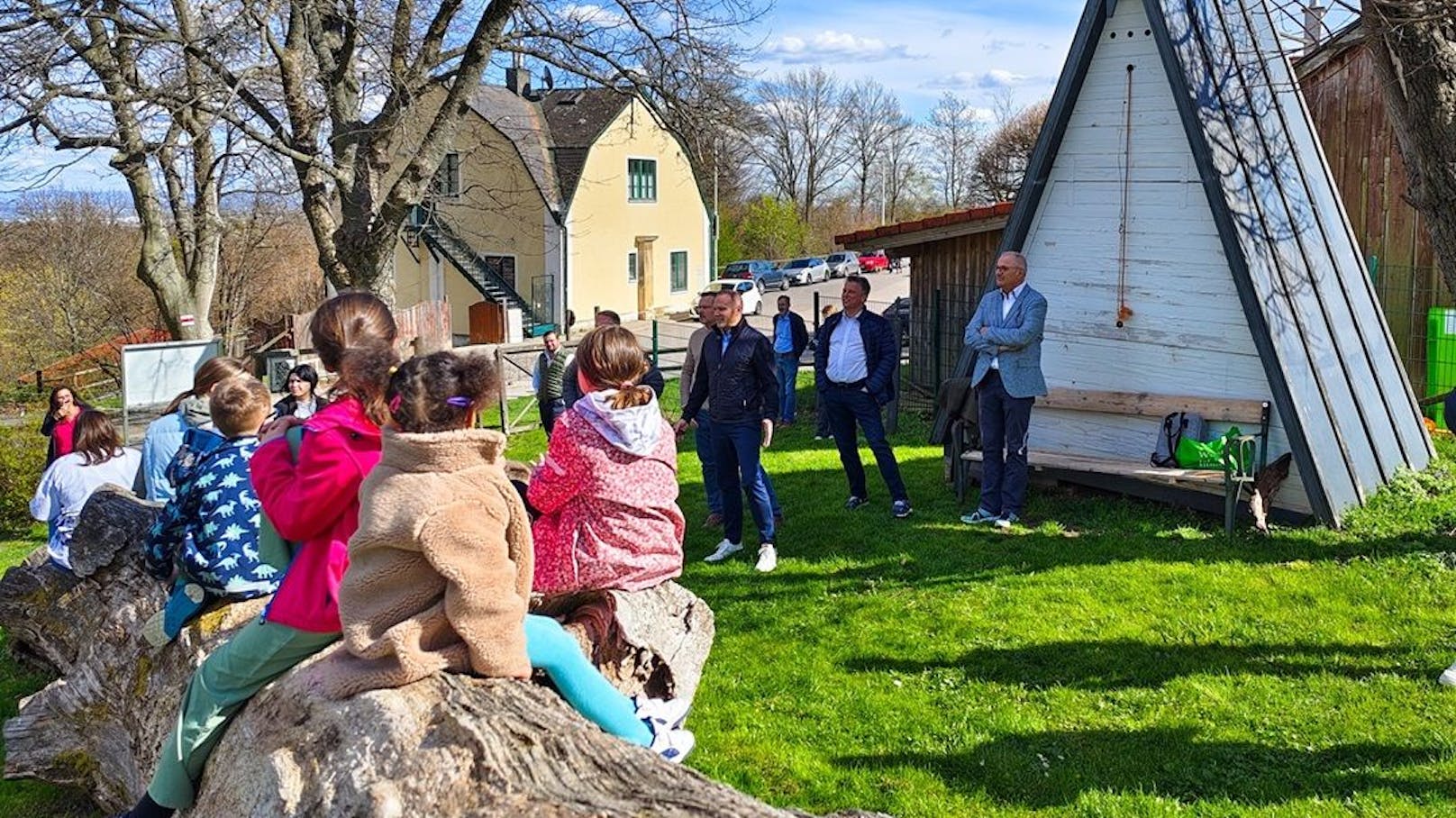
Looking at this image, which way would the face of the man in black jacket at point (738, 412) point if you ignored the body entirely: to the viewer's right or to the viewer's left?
to the viewer's left

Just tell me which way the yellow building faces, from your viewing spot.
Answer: facing the viewer and to the right of the viewer

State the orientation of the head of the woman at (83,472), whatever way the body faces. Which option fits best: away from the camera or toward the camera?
away from the camera

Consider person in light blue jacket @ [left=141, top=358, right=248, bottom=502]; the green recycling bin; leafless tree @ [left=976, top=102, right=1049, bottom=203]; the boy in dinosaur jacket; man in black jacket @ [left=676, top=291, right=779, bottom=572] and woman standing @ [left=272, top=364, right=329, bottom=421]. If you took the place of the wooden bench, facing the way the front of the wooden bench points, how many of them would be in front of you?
4

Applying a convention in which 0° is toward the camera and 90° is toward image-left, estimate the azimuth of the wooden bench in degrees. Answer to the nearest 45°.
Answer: approximately 45°

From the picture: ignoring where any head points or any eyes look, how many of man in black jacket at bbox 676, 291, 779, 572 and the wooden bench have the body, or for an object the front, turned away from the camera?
0

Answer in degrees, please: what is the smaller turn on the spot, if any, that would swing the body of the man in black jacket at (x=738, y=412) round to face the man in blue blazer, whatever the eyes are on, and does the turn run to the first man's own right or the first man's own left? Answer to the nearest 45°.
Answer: approximately 135° to the first man's own left

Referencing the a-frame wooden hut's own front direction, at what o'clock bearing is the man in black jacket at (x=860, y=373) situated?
The man in black jacket is roughly at 1 o'clock from the a-frame wooden hut.

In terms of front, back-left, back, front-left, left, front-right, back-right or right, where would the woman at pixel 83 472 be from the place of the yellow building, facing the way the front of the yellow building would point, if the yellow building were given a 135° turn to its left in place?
back

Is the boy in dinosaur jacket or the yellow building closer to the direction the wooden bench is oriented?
the boy in dinosaur jacket

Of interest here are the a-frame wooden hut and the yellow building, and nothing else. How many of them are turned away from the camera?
0

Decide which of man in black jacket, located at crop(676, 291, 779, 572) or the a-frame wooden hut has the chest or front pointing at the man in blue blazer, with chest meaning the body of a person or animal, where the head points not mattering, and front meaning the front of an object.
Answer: the a-frame wooden hut

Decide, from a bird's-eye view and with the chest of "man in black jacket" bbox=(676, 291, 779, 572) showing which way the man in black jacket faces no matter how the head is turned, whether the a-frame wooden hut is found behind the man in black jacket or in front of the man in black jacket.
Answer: behind

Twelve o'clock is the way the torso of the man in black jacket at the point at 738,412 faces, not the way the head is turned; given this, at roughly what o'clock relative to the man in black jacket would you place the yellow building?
The yellow building is roughly at 4 o'clock from the man in black jacket.

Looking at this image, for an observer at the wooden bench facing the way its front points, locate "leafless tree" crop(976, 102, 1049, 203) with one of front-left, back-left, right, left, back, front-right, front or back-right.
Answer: back-right

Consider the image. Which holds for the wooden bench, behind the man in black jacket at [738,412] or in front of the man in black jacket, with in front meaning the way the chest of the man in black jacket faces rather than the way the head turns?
behind

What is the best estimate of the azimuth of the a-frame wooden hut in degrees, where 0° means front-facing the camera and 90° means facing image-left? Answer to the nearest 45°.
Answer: approximately 45°

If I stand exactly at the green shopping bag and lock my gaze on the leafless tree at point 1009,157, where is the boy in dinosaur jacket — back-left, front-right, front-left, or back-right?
back-left
